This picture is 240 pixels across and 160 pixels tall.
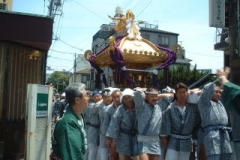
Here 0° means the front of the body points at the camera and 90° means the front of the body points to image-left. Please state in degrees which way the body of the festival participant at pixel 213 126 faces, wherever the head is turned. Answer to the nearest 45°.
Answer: approximately 315°

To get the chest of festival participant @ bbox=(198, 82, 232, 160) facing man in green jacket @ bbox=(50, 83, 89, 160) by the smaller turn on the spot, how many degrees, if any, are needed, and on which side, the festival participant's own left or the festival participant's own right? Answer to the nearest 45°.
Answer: approximately 90° to the festival participant's own right

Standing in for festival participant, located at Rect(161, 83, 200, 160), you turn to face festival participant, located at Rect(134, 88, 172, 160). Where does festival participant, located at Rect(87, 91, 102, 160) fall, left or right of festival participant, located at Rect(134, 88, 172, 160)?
right

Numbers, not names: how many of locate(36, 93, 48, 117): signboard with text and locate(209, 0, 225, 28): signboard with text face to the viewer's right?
0

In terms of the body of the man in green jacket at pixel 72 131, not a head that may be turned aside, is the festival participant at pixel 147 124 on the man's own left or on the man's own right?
on the man's own left

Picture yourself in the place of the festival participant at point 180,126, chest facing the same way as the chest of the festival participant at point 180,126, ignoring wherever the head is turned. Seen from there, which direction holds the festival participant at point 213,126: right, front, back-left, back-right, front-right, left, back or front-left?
front-left

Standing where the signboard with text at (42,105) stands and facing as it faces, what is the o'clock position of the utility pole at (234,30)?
The utility pole is roughly at 8 o'clock from the signboard with text.

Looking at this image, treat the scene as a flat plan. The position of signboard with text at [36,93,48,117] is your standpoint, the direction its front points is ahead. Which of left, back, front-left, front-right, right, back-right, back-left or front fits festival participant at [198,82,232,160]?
front-left

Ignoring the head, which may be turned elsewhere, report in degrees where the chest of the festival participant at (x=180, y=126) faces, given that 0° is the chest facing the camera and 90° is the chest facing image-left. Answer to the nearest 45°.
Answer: approximately 0°

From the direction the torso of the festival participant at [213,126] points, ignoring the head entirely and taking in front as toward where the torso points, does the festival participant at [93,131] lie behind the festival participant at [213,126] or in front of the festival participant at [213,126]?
behind

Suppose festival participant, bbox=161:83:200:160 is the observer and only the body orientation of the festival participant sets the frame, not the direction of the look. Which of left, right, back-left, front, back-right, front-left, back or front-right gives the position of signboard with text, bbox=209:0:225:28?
back

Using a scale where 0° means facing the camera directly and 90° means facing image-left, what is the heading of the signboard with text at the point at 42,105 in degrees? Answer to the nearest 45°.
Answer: approximately 0°
